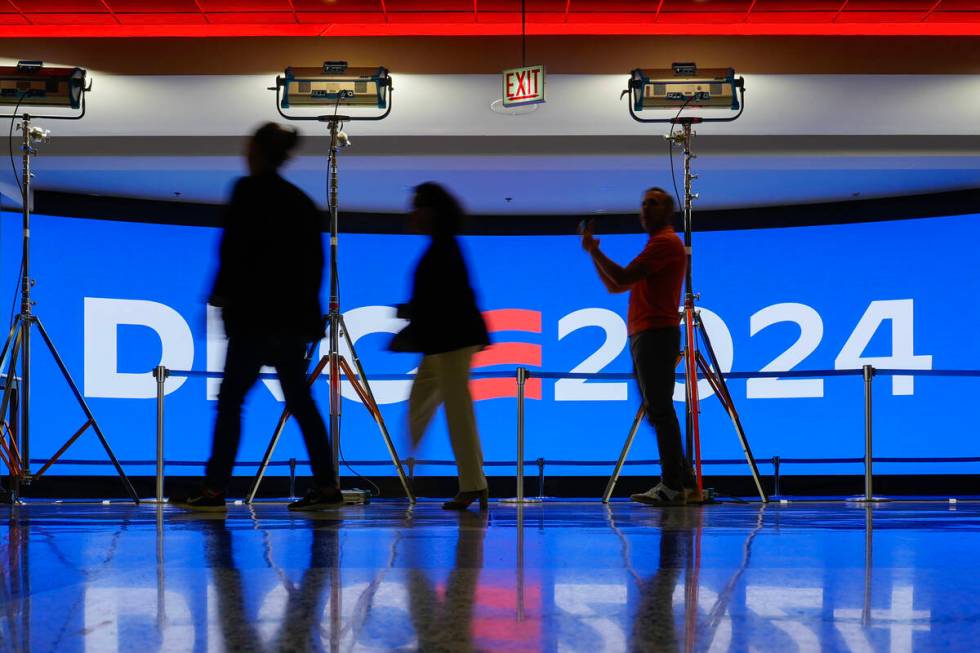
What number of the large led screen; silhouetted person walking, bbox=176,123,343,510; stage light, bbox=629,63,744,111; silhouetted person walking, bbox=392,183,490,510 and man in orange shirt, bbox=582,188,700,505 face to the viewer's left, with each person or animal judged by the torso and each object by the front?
3

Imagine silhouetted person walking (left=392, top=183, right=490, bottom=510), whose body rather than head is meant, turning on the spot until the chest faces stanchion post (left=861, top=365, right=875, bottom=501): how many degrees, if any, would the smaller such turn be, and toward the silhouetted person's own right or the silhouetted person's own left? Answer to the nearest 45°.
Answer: approximately 135° to the silhouetted person's own right

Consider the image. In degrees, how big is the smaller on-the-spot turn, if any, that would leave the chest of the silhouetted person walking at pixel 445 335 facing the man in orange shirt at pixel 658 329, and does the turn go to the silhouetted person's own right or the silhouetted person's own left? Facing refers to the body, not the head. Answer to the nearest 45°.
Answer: approximately 135° to the silhouetted person's own right

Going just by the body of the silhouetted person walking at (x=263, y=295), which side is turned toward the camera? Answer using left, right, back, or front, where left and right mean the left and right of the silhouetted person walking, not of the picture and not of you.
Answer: left

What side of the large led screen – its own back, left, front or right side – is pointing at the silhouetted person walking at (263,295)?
front
